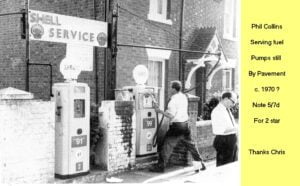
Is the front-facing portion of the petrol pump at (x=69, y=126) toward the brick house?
no

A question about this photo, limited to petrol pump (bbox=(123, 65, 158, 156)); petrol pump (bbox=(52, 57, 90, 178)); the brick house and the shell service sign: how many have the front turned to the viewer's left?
0

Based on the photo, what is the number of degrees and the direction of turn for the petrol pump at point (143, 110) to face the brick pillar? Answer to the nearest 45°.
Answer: approximately 90° to its right

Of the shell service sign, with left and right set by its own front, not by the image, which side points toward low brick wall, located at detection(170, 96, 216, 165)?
left

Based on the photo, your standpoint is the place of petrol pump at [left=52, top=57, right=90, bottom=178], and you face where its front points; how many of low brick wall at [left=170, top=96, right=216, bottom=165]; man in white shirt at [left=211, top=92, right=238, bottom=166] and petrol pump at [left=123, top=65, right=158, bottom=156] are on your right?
0

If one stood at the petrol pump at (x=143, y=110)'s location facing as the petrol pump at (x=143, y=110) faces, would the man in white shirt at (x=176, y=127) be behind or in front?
in front

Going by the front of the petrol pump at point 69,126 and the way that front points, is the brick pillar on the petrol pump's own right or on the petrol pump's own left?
on the petrol pump's own left

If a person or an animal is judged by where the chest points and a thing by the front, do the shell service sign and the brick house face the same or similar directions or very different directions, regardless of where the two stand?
same or similar directions

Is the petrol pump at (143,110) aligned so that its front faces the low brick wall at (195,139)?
no

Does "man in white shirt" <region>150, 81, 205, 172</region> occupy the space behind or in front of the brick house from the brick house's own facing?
in front

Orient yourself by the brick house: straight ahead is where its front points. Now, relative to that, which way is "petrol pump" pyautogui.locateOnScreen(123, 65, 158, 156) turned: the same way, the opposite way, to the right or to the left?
the same way

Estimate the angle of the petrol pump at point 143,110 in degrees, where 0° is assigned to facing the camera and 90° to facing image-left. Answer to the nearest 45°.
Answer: approximately 315°

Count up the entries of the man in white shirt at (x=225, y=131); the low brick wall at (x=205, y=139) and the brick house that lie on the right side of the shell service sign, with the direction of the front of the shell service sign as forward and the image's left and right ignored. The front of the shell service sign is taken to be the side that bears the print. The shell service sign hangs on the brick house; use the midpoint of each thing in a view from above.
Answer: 0

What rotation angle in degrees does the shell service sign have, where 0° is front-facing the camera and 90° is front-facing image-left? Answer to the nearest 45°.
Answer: approximately 315°

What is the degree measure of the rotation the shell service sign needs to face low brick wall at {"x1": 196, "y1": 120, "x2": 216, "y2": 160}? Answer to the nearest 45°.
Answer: approximately 90° to its left

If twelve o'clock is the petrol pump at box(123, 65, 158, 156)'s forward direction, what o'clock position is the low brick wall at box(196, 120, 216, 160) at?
The low brick wall is roughly at 9 o'clock from the petrol pump.

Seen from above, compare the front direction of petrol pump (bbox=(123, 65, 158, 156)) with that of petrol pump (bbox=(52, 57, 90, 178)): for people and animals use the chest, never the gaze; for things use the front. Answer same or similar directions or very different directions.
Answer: same or similar directions

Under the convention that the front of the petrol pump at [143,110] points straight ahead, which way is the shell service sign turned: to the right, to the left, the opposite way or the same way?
the same way

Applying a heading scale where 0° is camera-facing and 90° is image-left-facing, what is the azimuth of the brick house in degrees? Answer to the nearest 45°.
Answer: approximately 315°

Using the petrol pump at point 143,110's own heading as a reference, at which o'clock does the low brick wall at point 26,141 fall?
The low brick wall is roughly at 3 o'clock from the petrol pump.
